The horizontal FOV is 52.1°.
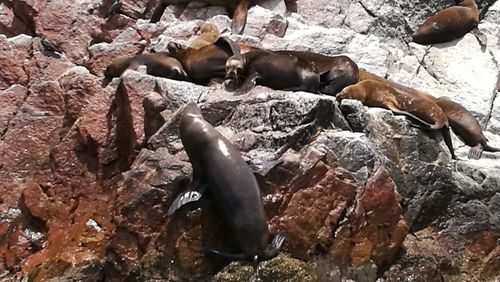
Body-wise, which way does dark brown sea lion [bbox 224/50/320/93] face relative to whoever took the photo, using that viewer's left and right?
facing to the left of the viewer

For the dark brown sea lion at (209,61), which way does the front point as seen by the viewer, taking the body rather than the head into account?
to the viewer's left

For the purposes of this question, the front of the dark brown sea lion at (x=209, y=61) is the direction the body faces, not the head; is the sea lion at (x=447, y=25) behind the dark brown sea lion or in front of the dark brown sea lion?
behind

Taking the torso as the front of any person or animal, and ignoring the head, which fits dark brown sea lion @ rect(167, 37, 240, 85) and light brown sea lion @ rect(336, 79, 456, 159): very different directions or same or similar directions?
same or similar directions

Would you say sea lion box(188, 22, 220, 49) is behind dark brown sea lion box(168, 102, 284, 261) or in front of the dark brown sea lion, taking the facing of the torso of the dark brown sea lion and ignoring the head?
in front

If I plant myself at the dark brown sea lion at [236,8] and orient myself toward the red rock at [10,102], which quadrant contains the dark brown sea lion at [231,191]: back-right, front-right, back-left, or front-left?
front-left

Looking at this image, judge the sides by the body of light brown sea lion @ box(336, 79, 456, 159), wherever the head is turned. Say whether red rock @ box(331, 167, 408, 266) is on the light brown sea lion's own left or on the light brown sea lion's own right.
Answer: on the light brown sea lion's own left

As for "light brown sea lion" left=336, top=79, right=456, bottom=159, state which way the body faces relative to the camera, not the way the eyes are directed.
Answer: to the viewer's left

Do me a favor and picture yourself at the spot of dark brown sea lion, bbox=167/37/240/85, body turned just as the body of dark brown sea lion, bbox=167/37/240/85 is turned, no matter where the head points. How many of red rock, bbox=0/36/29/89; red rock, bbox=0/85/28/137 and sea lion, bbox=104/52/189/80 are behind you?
0

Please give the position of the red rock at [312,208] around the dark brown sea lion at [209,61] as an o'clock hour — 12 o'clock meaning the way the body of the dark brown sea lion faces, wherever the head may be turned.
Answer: The red rock is roughly at 8 o'clock from the dark brown sea lion.

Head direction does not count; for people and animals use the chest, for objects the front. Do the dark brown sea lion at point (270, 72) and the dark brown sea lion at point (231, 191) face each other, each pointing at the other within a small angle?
no

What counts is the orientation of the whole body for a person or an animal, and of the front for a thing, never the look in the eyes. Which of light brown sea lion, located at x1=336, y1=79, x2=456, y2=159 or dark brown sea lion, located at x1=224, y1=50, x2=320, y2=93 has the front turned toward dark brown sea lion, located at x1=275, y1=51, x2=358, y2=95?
the light brown sea lion

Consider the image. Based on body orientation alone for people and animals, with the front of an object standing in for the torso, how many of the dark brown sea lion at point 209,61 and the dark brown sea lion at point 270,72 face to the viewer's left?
2

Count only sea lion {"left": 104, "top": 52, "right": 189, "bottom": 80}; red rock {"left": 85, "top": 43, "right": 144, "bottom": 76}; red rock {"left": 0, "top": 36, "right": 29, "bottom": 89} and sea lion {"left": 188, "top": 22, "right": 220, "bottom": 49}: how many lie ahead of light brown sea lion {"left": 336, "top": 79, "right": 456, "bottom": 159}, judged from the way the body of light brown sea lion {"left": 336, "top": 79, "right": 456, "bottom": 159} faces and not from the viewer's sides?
4

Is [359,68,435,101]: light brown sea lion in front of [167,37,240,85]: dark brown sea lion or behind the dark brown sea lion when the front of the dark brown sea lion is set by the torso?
behind

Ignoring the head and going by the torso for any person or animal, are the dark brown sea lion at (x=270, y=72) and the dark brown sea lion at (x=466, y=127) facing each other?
no

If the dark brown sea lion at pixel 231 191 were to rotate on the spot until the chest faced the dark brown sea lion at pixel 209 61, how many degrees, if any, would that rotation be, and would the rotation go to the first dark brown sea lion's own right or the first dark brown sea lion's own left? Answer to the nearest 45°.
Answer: approximately 45° to the first dark brown sea lion's own right

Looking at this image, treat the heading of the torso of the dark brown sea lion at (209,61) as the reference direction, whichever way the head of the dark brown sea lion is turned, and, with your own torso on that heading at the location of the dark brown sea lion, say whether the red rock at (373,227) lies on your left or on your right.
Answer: on your left
